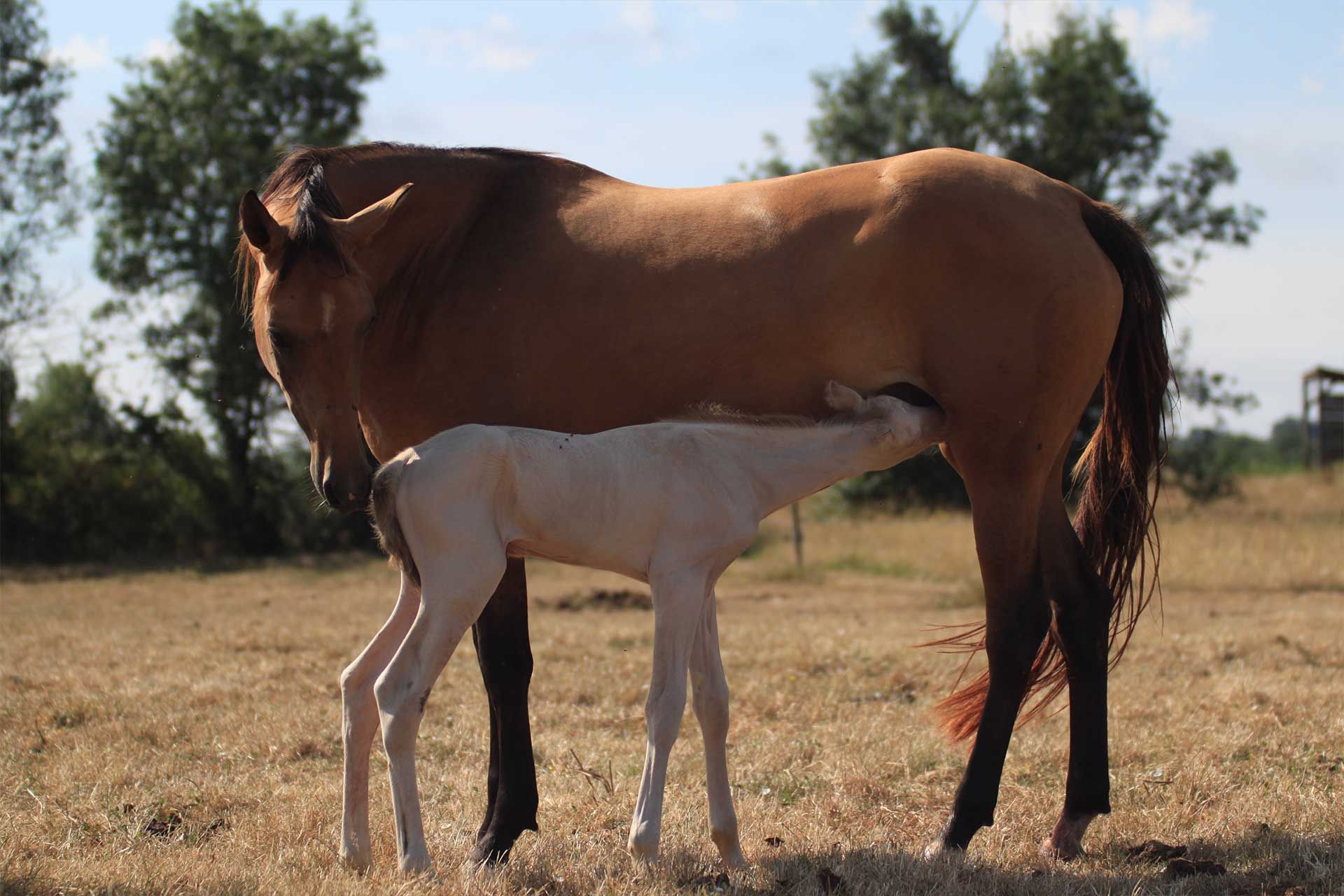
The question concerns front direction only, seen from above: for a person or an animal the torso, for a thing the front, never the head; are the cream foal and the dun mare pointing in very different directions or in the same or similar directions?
very different directions

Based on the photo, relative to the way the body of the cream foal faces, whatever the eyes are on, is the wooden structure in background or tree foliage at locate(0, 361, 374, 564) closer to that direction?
the wooden structure in background

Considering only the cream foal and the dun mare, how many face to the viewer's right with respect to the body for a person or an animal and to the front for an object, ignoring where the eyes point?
1

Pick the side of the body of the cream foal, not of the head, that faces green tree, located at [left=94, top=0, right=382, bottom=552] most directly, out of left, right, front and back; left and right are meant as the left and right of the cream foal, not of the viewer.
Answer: left

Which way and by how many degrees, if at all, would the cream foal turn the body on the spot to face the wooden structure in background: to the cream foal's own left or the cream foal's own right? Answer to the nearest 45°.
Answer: approximately 45° to the cream foal's own left

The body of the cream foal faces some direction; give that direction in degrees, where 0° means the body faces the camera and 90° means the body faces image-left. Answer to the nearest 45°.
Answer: approximately 270°

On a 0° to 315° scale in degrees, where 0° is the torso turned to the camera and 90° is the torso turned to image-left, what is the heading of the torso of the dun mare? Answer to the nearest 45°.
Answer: approximately 90°

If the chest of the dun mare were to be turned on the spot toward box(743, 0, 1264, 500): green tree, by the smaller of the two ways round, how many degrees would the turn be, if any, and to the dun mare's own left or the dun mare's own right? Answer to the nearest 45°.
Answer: approximately 90° to the dun mare's own right

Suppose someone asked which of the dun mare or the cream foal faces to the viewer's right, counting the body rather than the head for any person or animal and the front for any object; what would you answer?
the cream foal
